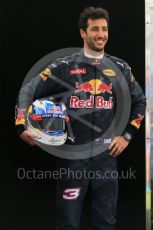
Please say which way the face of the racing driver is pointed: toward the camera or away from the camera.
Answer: toward the camera

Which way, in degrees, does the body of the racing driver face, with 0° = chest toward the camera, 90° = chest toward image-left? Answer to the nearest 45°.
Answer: approximately 0°
